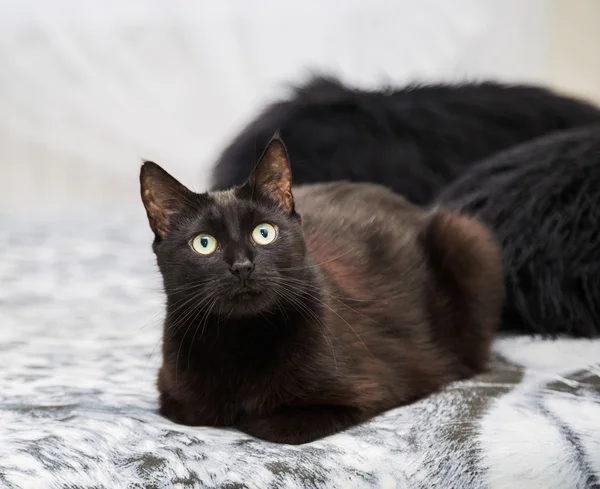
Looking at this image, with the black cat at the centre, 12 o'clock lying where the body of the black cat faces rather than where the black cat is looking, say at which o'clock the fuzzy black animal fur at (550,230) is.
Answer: The fuzzy black animal fur is roughly at 6 o'clock from the black cat.

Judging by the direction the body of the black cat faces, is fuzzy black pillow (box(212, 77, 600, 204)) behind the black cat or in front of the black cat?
behind

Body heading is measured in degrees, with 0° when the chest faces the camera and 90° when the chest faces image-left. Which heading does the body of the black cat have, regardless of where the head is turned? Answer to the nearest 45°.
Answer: approximately 45°
